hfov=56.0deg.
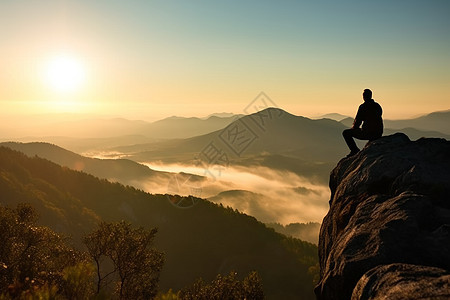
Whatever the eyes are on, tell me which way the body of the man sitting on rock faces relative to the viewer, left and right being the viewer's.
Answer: facing away from the viewer and to the left of the viewer
